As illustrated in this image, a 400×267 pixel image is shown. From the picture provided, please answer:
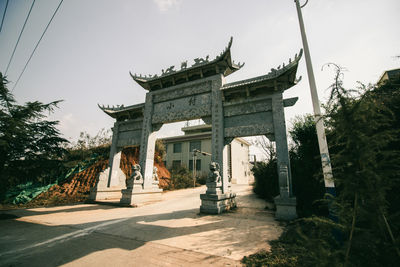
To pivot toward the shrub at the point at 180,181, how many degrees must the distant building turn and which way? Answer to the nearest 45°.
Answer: approximately 45° to its left

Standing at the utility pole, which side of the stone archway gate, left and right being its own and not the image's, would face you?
left

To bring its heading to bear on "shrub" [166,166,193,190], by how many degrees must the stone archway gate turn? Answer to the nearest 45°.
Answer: approximately 135° to its right

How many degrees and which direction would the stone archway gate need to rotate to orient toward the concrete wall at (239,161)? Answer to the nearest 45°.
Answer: approximately 135° to its right

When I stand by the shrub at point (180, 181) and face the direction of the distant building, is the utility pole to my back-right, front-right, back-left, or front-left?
back-right

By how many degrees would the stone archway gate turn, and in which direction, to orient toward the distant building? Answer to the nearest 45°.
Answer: approximately 135° to its right

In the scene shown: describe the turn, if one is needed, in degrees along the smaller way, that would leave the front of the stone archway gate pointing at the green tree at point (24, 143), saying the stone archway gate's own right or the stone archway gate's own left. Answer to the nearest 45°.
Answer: approximately 45° to the stone archway gate's own right
